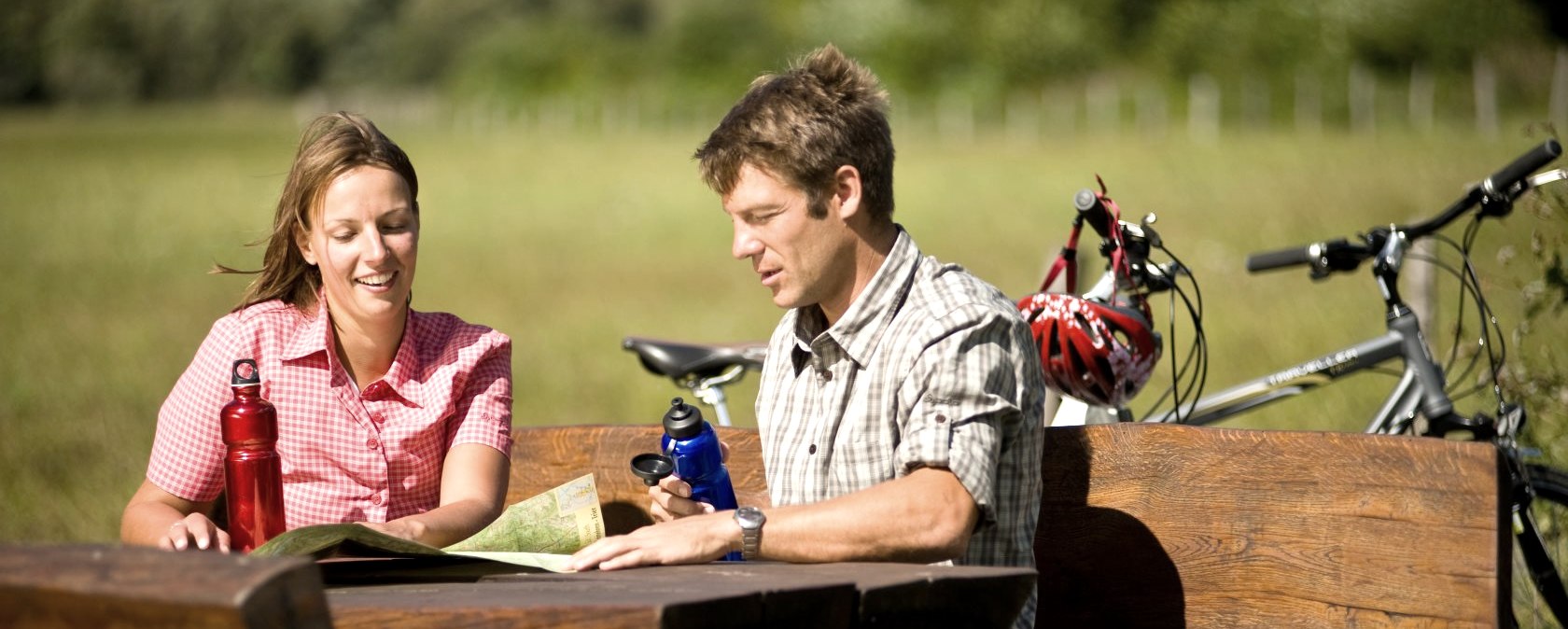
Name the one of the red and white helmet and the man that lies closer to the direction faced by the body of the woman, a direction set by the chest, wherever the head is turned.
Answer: the man

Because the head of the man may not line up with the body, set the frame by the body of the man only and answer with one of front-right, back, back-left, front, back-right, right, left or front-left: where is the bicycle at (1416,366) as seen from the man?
back

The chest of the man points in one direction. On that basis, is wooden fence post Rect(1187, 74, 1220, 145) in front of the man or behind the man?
behind

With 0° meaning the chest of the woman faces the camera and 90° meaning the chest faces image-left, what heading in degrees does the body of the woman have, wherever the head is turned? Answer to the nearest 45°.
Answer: approximately 0°

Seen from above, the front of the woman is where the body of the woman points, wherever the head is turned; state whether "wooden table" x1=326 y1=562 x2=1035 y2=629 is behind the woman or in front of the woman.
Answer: in front

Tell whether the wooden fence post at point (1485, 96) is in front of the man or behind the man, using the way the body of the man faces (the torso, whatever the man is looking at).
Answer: behind

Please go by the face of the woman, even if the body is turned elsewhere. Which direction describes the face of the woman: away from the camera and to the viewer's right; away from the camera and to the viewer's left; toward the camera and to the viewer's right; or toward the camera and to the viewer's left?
toward the camera and to the viewer's right

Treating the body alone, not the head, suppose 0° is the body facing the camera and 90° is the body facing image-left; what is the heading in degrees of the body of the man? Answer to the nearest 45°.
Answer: approximately 45°

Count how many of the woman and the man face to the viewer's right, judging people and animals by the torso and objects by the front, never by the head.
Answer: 0

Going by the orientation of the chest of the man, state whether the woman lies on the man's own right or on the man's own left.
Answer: on the man's own right

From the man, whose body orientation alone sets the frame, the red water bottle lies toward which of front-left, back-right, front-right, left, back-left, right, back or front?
front-right
